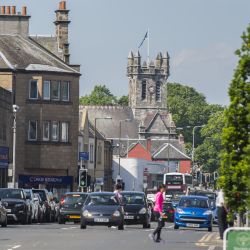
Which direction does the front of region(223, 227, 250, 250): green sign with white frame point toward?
toward the camera

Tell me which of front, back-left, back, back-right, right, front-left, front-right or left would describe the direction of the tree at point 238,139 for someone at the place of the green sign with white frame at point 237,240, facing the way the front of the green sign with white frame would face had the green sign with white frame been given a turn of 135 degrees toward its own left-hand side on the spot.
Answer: front-left

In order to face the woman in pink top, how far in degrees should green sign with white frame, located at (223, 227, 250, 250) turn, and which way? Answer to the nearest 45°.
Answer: approximately 180°
